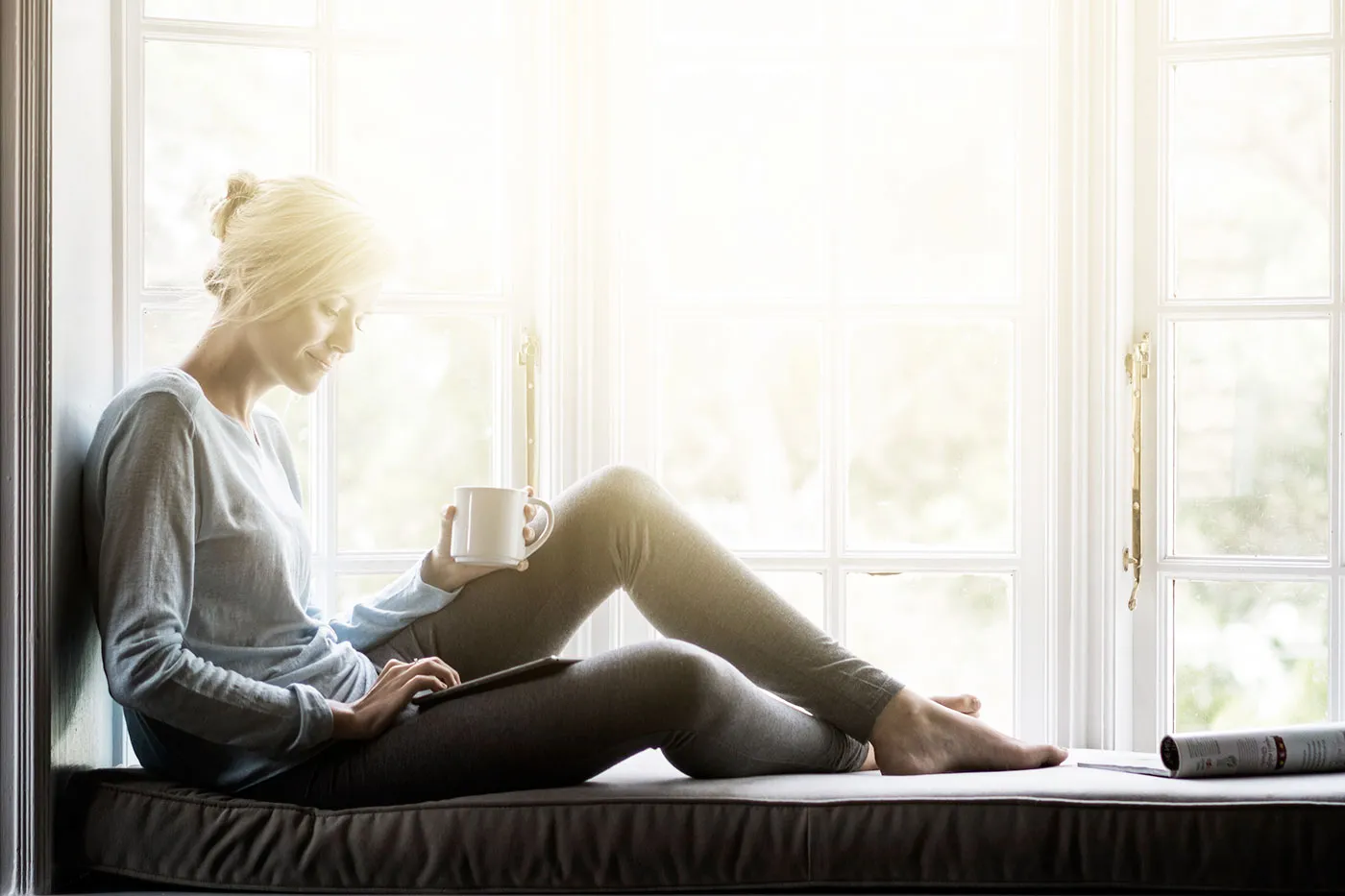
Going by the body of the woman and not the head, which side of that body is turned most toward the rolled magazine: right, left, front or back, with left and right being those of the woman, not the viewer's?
front

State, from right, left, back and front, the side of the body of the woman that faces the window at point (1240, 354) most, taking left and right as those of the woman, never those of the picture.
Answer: front

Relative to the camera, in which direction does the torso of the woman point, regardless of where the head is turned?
to the viewer's right

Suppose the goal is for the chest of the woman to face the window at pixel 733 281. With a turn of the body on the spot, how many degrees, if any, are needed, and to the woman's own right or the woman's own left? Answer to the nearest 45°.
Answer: approximately 45° to the woman's own left
